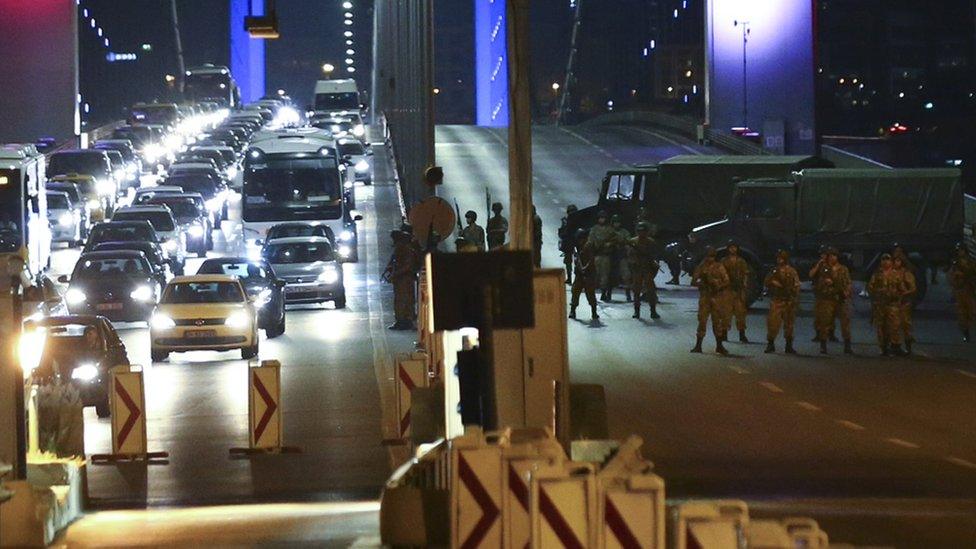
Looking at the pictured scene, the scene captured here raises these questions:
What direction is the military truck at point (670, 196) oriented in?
to the viewer's left

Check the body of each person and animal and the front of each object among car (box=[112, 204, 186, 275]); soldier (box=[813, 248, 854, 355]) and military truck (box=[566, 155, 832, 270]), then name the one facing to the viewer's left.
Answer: the military truck

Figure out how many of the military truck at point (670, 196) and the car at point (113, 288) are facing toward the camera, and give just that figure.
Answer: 1

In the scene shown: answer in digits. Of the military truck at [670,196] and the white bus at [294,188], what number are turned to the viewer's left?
1

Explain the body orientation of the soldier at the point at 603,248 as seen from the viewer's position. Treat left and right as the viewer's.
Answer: facing the viewer

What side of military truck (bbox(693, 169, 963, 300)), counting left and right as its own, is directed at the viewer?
left

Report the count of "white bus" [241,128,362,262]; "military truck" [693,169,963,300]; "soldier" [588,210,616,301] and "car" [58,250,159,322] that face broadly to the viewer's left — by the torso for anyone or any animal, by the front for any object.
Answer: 1

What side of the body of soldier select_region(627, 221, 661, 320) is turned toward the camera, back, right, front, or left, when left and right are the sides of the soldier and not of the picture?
front

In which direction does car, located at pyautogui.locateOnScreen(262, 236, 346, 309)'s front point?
toward the camera

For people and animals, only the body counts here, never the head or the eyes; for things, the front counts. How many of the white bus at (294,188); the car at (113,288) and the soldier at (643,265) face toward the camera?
3

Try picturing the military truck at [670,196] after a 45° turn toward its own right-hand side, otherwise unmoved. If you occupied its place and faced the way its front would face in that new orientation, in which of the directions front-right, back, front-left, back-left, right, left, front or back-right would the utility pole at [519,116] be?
back-left

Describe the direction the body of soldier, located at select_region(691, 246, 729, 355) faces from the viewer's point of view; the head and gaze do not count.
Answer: toward the camera

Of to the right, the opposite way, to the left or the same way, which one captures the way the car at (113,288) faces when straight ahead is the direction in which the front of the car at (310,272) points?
the same way

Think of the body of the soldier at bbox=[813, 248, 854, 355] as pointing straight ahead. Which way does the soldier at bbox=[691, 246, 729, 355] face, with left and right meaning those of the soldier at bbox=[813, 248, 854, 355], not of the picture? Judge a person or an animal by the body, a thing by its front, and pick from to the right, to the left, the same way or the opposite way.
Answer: the same way
